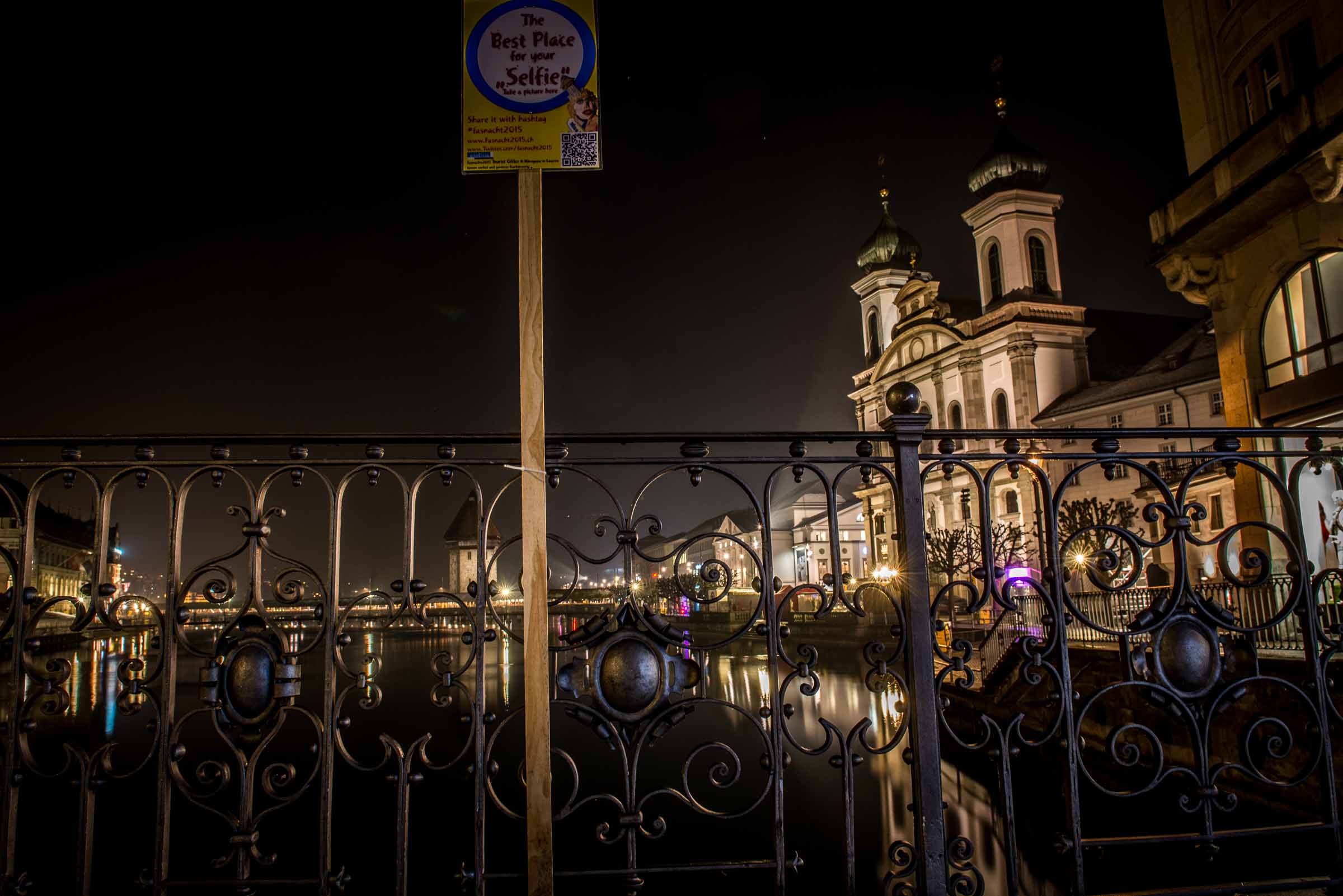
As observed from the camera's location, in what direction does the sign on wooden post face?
facing the viewer

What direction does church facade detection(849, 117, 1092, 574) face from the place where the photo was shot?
facing the viewer and to the left of the viewer

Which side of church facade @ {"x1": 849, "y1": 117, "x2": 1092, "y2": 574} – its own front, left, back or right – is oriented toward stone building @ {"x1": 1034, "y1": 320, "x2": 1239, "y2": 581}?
left

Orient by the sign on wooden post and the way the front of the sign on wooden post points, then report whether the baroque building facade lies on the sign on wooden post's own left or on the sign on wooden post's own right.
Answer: on the sign on wooden post's own left

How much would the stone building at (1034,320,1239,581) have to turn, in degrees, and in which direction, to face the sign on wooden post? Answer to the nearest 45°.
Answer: approximately 45° to its left

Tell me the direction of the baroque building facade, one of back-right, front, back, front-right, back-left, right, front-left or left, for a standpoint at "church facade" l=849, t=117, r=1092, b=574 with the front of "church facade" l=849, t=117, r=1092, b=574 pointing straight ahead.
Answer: front-left

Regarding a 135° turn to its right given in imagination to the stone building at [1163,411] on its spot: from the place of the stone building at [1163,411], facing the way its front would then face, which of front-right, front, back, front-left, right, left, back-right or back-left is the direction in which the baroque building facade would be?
back

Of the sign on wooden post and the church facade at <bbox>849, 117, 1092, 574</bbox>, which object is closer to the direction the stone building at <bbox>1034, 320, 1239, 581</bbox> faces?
the sign on wooden post

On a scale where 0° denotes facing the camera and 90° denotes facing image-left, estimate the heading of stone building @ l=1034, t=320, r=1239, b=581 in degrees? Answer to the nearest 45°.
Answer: approximately 45°

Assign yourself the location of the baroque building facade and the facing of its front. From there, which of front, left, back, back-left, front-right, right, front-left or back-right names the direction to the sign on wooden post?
front-left

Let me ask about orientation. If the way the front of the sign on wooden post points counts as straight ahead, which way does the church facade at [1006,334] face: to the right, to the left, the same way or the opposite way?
to the right

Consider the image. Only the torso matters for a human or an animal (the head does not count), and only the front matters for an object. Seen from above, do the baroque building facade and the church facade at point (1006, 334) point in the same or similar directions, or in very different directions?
same or similar directions
